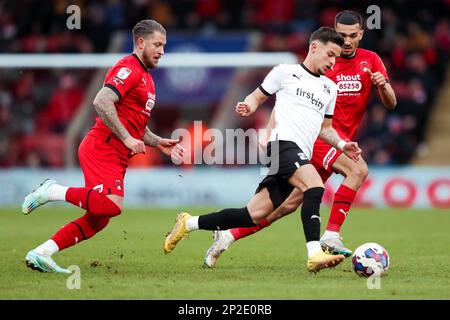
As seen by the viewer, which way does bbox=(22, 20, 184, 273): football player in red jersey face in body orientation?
to the viewer's right

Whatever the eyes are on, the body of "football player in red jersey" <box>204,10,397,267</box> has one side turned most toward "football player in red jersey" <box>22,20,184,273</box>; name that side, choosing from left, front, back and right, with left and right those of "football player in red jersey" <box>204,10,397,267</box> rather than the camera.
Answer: right

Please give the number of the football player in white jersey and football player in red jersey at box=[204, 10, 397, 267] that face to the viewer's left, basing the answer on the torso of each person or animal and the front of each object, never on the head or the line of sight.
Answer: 0

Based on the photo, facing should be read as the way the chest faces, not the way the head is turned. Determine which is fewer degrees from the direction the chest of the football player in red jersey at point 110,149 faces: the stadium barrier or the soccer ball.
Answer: the soccer ball

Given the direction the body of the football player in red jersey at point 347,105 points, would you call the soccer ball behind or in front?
in front

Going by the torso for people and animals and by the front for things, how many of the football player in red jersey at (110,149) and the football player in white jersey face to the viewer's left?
0

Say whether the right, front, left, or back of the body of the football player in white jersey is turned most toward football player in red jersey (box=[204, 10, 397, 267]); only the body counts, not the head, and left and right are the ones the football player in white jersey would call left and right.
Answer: left

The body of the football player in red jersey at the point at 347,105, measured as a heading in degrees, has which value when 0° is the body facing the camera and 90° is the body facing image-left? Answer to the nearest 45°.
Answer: approximately 315°

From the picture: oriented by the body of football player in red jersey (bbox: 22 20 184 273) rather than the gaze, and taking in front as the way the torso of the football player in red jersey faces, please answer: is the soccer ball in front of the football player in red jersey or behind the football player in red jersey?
in front

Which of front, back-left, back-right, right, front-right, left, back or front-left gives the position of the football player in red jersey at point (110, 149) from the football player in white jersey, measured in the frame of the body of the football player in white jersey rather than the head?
back-right
